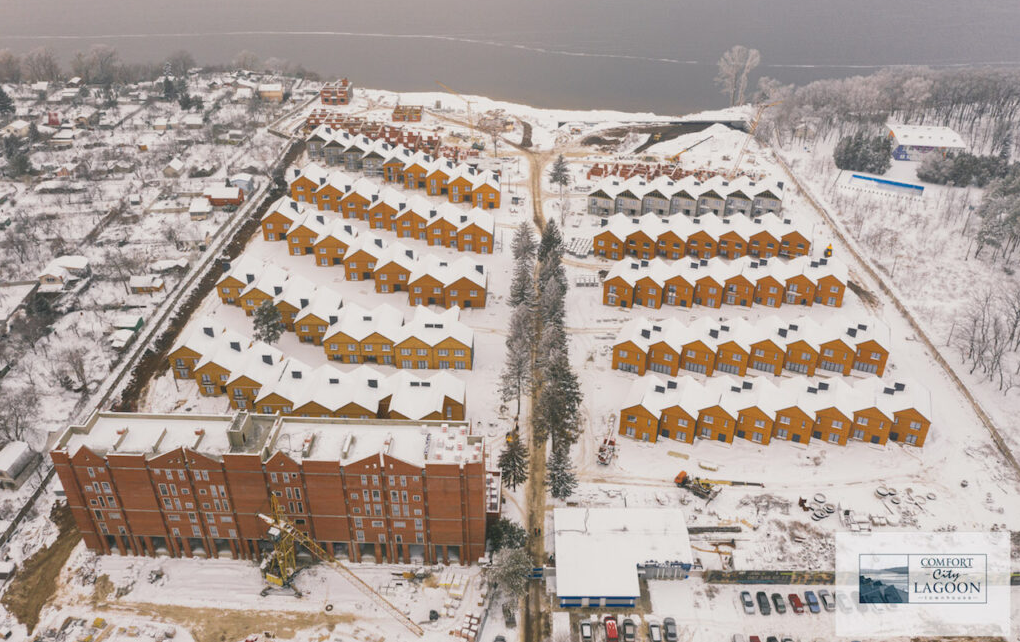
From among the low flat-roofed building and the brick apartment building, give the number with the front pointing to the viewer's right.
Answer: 0

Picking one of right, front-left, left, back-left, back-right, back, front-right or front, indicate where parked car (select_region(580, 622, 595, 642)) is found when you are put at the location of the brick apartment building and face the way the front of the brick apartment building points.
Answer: front-left

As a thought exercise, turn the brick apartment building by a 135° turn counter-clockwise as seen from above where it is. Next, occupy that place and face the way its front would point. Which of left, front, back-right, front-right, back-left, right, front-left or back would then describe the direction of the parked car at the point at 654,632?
right

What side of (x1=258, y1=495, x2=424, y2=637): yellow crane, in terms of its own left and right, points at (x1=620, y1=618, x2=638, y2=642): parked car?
front

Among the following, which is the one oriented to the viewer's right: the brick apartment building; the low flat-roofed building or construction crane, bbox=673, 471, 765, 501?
the construction crane

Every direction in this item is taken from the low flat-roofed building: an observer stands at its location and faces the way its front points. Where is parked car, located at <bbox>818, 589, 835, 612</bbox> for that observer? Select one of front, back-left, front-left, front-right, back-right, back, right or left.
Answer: left

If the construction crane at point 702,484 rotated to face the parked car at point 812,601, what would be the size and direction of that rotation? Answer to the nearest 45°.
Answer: approximately 135° to its left

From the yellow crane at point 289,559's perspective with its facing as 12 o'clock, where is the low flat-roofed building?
The low flat-roofed building is roughly at 11 o'clock from the yellow crane.

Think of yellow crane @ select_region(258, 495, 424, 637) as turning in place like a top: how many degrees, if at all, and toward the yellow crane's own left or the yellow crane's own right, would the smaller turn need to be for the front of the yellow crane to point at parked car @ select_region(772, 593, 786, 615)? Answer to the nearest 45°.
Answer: approximately 45° to the yellow crane's own left

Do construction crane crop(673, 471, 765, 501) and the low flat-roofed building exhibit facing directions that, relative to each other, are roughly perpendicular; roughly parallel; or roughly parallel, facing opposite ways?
roughly perpendicular

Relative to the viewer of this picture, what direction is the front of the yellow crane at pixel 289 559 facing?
facing the viewer and to the right of the viewer

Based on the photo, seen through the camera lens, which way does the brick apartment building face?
facing the viewer

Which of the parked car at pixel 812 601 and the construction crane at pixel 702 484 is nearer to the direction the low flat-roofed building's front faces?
the parked car

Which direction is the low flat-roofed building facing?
toward the camera

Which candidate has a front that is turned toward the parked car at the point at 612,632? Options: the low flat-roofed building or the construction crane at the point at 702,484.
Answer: the low flat-roofed building

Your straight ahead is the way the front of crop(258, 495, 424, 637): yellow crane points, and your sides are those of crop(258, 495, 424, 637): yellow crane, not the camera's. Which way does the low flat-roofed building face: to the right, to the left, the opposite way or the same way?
to the right
